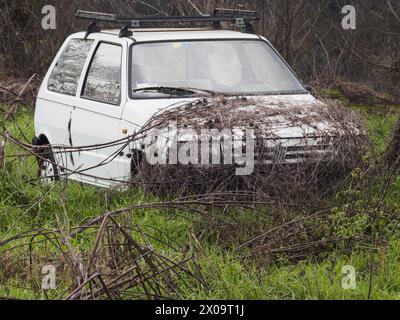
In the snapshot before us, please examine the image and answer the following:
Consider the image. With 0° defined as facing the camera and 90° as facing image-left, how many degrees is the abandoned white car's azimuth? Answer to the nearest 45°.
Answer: approximately 315°
